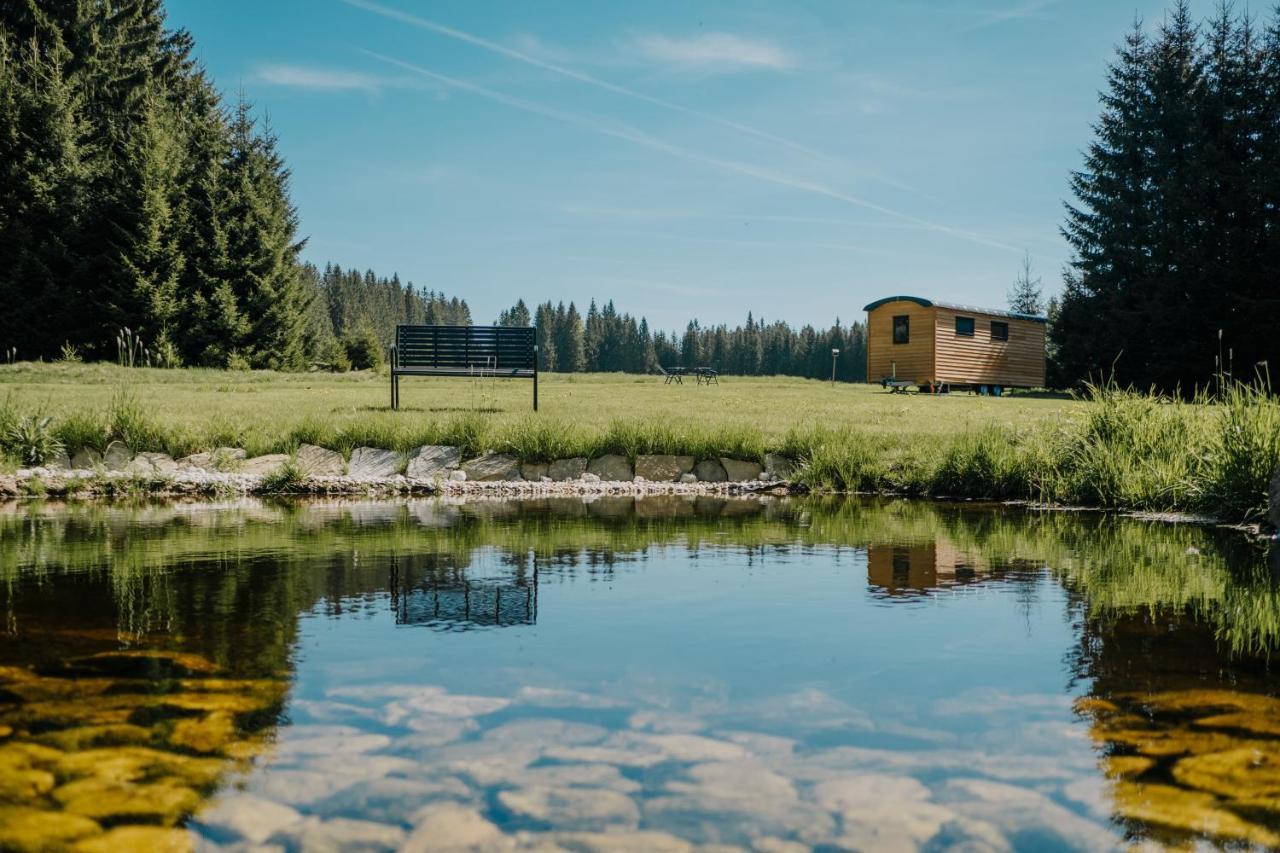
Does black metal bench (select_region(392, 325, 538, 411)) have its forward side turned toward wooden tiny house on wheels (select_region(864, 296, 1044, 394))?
no

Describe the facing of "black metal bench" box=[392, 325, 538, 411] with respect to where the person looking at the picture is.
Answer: facing the viewer

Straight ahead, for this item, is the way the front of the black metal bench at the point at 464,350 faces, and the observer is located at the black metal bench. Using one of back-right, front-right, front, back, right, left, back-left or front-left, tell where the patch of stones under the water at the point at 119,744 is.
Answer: front

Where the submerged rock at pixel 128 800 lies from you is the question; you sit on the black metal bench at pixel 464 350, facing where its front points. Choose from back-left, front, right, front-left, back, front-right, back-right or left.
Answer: front

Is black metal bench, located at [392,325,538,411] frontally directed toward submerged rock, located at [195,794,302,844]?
yes

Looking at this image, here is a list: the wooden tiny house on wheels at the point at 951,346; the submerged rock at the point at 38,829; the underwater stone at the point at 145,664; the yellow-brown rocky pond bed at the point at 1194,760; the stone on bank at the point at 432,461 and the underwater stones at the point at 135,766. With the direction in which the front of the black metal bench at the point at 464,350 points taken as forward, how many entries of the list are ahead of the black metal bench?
5

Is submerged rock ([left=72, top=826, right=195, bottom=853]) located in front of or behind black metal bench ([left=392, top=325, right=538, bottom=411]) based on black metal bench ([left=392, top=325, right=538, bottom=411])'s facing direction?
in front

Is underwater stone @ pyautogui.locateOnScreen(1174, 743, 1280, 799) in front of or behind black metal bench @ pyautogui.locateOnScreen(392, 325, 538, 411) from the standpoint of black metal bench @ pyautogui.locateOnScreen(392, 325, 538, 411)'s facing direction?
in front

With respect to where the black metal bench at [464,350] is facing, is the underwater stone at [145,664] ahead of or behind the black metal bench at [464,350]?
ahead

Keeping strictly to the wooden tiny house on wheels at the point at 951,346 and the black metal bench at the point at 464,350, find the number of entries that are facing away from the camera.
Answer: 0

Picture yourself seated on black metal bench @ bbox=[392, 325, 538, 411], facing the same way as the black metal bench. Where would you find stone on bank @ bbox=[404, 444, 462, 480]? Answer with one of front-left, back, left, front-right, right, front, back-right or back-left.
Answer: front

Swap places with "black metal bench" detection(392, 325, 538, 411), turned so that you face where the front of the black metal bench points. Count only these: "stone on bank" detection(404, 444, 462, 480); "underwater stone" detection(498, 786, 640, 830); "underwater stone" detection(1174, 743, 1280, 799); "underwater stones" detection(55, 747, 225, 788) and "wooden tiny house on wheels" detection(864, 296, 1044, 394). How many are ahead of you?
4

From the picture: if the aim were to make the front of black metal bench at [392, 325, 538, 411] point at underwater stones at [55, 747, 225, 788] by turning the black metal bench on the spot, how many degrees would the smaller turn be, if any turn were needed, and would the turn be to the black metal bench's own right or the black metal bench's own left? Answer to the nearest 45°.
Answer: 0° — it already faces it
